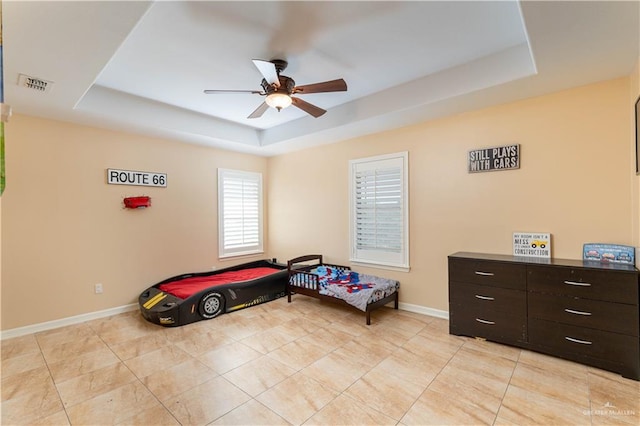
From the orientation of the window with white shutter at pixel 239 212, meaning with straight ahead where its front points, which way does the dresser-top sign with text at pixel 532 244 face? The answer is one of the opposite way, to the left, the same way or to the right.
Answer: to the right

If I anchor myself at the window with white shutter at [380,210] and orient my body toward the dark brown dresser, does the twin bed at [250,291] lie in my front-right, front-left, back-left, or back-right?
back-right

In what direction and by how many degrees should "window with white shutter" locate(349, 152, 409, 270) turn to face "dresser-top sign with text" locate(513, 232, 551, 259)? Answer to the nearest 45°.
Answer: approximately 90° to its left

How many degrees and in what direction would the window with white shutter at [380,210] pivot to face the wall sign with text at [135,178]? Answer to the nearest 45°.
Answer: approximately 45° to its right

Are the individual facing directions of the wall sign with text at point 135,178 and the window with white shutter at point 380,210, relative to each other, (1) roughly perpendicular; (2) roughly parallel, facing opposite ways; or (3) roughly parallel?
roughly perpendicular

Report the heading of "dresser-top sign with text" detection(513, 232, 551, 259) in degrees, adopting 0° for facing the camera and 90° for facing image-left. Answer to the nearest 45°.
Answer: approximately 0°
